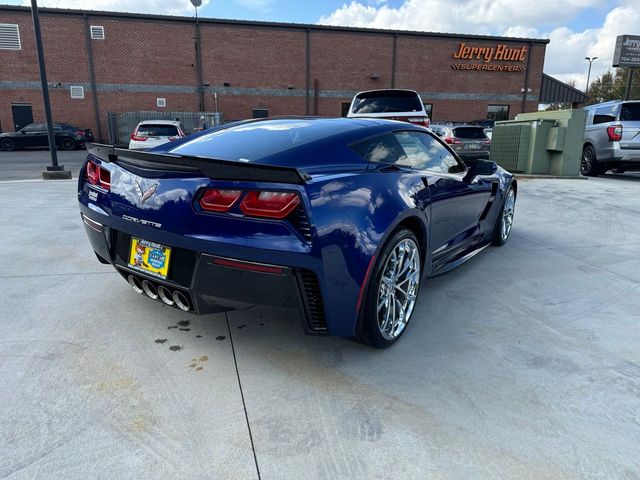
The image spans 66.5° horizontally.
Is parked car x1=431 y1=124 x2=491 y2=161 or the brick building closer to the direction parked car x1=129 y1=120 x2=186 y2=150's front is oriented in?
the brick building

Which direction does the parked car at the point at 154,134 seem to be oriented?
away from the camera

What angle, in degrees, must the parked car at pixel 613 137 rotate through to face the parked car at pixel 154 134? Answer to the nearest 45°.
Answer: approximately 45° to its left

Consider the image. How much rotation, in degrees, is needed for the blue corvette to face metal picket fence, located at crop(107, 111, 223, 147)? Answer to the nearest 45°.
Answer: approximately 45° to its left

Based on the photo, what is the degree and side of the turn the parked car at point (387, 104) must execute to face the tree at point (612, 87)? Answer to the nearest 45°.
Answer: approximately 45° to its right

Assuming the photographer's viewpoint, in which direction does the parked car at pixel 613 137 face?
facing away from the viewer and to the left of the viewer

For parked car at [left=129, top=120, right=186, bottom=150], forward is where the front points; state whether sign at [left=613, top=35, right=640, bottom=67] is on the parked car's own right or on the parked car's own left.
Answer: on the parked car's own right

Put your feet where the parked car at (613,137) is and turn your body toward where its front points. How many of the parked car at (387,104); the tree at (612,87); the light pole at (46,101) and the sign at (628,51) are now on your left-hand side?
2

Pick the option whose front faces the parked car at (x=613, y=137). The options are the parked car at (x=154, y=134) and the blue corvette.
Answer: the blue corvette

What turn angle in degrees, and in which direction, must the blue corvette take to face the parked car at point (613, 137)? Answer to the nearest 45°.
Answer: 0° — it already faces it

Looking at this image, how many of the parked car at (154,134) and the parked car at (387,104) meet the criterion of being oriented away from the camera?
2

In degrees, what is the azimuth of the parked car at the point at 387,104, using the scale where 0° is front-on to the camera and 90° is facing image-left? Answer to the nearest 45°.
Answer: approximately 180°

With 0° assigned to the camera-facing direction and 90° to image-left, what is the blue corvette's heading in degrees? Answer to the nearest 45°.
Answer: approximately 225°
